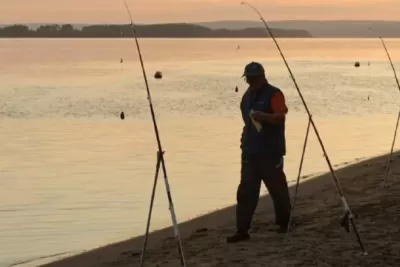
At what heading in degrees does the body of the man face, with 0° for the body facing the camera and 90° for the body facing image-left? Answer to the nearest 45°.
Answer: approximately 45°
